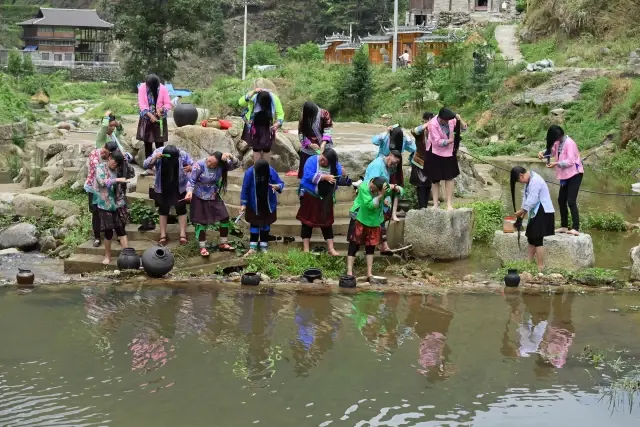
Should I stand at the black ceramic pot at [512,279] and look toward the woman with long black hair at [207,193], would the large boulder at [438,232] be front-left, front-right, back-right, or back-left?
front-right

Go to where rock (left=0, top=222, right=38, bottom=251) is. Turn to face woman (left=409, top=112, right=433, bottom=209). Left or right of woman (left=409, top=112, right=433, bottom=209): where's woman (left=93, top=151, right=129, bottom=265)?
right

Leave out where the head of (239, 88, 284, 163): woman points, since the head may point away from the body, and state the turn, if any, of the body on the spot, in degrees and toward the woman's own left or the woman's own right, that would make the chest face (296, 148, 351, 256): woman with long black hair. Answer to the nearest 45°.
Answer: approximately 45° to the woman's own left

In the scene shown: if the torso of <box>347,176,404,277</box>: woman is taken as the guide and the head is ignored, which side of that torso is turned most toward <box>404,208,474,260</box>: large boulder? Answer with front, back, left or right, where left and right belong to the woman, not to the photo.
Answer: left

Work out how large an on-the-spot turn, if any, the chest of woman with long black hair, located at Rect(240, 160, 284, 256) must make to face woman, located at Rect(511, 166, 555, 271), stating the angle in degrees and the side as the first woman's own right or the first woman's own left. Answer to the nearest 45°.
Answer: approximately 90° to the first woman's own left

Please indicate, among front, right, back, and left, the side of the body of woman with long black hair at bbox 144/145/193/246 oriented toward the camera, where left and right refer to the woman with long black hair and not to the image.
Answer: front

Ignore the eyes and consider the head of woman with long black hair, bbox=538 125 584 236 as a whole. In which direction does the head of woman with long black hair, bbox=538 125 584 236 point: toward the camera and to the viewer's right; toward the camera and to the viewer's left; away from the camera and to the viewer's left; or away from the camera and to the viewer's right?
toward the camera and to the viewer's left

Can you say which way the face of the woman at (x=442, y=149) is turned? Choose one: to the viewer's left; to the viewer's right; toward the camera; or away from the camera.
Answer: toward the camera

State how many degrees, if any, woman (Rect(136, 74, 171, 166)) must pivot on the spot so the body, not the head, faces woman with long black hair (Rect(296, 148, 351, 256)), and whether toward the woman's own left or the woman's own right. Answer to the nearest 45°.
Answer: approximately 45° to the woman's own left

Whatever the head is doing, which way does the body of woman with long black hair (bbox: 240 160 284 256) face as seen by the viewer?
toward the camera

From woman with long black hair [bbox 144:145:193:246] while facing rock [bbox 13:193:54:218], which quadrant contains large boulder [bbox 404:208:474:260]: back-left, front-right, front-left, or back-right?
back-right

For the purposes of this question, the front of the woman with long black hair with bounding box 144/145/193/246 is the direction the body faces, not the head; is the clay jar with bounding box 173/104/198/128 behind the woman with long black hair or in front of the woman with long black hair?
behind

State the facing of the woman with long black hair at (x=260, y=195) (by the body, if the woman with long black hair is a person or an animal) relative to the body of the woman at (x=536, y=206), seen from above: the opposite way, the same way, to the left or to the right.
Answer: to the left

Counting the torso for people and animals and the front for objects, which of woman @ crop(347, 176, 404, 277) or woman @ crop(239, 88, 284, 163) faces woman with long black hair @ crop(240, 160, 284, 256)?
woman @ crop(239, 88, 284, 163)

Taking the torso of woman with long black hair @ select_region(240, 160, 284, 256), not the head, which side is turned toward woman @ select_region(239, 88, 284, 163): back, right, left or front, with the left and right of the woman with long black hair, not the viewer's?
back
